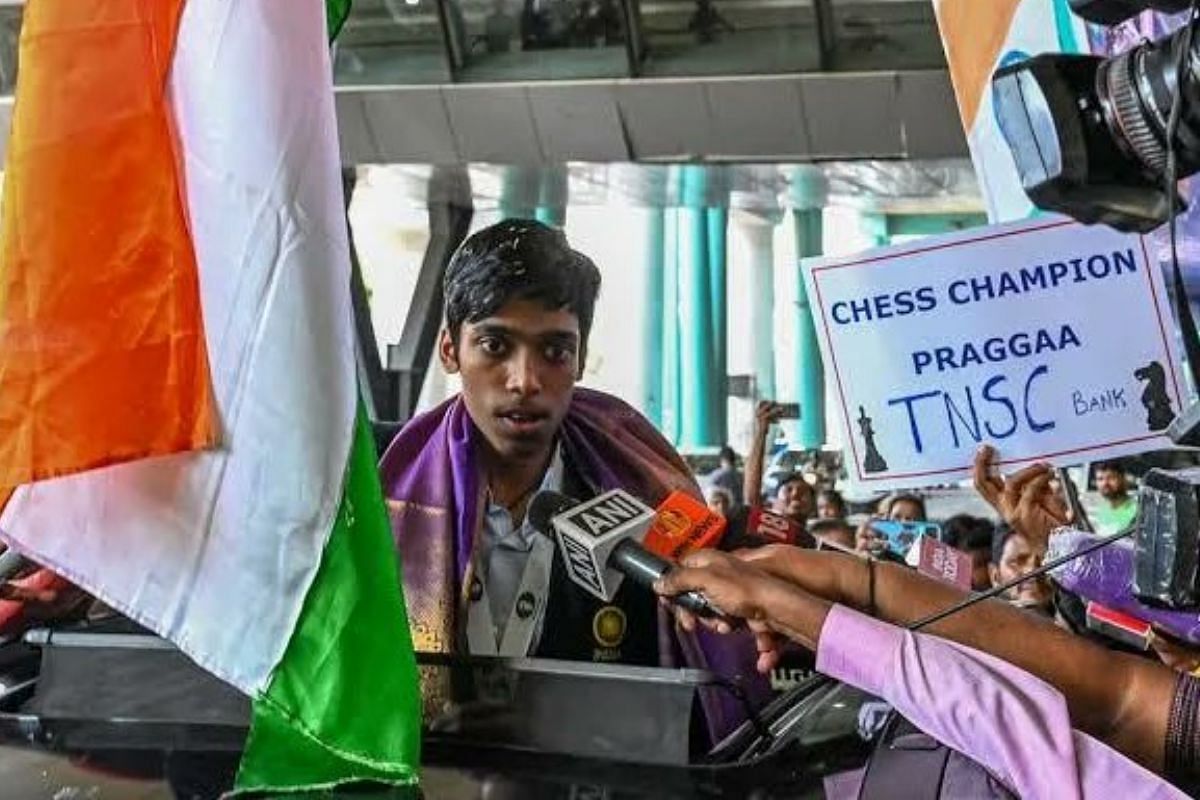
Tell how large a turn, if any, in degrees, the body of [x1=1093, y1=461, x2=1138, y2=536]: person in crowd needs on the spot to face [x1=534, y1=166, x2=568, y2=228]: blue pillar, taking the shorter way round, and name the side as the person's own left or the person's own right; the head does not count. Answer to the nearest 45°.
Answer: approximately 90° to the person's own right

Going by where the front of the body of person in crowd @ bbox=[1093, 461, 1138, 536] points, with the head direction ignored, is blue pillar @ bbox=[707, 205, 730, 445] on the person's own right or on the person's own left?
on the person's own right

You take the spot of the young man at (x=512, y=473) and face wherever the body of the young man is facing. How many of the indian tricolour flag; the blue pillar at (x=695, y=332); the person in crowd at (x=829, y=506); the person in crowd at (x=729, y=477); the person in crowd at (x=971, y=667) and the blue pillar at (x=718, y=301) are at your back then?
4

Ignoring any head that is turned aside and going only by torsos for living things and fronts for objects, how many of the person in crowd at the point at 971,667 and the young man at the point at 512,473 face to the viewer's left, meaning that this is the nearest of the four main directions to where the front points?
1

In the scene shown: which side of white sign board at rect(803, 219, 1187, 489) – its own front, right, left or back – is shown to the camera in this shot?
front

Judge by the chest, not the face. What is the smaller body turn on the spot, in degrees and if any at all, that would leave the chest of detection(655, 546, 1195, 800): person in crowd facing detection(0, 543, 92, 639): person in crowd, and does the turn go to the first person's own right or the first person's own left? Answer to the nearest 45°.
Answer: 0° — they already face them

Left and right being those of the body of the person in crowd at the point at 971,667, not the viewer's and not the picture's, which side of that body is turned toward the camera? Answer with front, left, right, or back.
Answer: left

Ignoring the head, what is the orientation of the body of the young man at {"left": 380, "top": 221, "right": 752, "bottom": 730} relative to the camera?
toward the camera

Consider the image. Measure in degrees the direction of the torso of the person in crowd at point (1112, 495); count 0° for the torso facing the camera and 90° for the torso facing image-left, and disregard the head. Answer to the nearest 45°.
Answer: approximately 45°

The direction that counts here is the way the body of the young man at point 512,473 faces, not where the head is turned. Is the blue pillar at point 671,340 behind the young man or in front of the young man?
behind

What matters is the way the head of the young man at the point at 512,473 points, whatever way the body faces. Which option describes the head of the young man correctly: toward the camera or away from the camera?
toward the camera

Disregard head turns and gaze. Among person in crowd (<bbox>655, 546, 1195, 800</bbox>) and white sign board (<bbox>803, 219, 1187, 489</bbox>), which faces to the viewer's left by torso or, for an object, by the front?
the person in crowd

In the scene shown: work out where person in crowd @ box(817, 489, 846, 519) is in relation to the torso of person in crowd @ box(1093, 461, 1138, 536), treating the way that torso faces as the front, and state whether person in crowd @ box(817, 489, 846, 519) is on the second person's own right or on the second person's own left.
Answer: on the second person's own right

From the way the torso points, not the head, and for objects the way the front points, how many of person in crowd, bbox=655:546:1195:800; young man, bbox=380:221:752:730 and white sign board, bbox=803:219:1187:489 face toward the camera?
2

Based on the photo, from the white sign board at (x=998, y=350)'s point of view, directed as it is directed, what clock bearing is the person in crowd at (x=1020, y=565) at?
The person in crowd is roughly at 6 o'clock from the white sign board.

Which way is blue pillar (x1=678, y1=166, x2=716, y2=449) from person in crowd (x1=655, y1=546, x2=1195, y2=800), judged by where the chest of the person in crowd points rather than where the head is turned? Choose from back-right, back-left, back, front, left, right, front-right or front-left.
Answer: right
